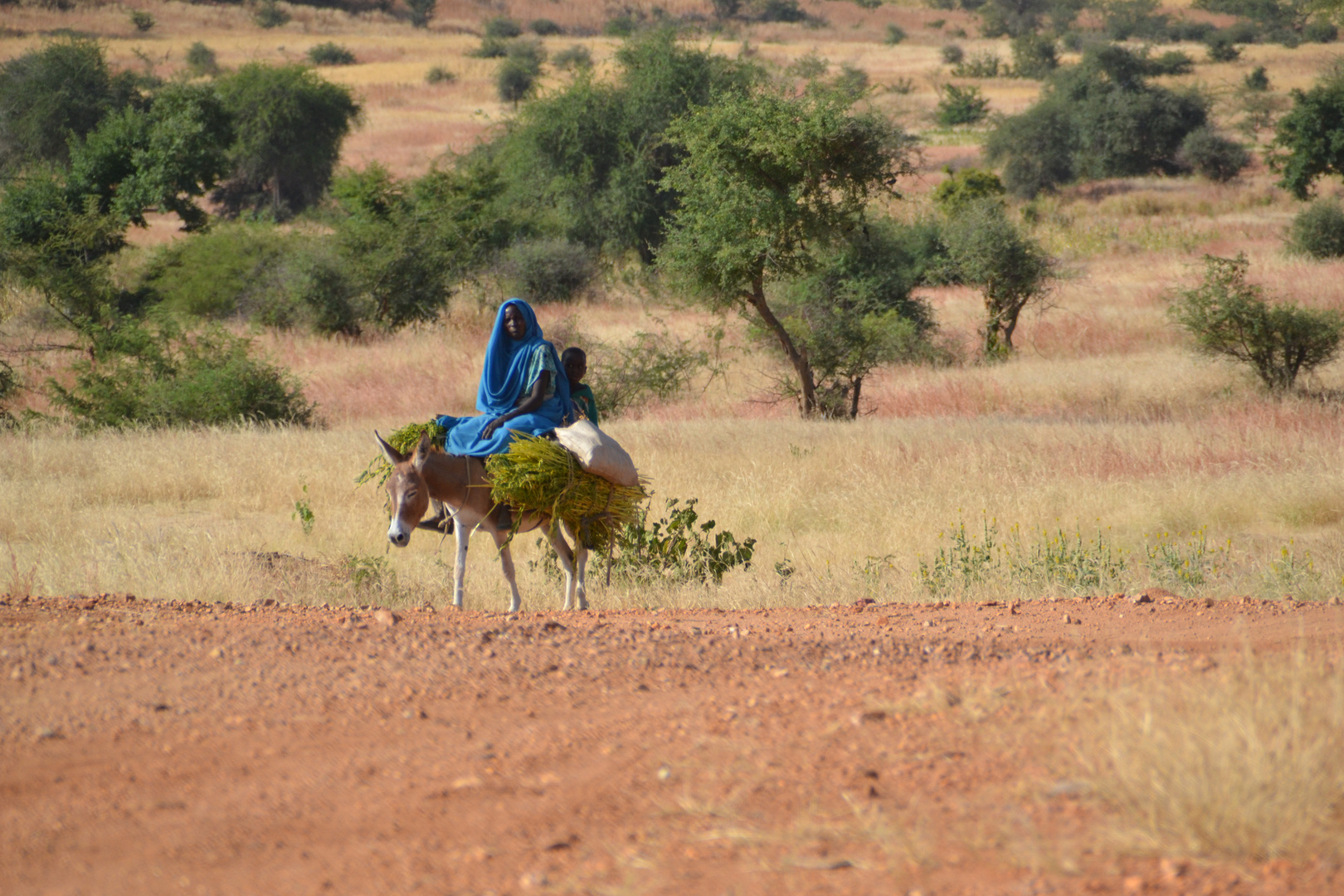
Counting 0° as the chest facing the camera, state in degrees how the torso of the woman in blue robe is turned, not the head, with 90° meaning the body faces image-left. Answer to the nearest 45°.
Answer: approximately 45°

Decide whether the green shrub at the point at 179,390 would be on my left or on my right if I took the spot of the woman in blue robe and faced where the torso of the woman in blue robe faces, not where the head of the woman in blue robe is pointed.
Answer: on my right

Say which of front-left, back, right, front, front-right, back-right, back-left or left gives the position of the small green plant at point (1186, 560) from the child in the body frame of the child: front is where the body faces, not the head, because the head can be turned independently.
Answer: back-left

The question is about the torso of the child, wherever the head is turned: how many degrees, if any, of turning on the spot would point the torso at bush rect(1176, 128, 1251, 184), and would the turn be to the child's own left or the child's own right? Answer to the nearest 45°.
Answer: approximately 180°

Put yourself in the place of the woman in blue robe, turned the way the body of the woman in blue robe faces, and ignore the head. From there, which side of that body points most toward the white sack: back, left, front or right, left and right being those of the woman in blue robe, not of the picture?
left

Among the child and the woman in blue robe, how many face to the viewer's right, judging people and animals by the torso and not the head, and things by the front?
0

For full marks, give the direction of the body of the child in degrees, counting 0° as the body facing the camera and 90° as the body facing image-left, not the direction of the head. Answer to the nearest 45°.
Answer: approximately 45°

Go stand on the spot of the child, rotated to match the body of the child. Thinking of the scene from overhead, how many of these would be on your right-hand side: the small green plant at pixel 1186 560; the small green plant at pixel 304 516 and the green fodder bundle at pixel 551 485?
1
